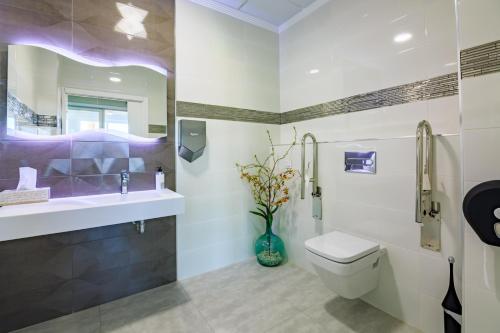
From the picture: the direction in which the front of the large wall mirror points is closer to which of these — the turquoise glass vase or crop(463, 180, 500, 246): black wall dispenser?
the black wall dispenser

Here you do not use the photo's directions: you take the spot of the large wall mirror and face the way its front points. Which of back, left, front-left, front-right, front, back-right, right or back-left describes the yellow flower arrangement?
left

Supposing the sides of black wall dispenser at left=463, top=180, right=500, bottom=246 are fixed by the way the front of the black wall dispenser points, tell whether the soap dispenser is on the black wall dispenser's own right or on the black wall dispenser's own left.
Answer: on the black wall dispenser's own right

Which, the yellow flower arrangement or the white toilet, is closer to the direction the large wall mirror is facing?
the white toilet

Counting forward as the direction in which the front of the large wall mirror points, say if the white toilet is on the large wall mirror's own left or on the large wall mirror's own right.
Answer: on the large wall mirror's own left
